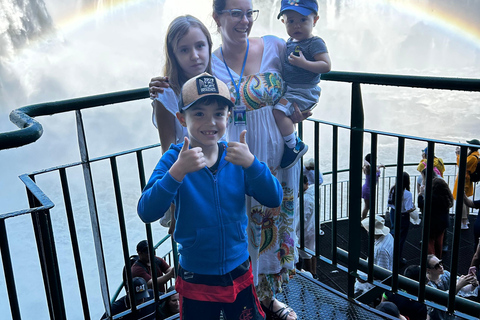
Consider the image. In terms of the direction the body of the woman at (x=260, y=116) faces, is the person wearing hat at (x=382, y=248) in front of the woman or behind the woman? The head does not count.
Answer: behind

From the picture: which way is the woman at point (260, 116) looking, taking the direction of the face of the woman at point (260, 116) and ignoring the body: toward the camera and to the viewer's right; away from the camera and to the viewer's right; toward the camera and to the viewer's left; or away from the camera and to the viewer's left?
toward the camera and to the viewer's right

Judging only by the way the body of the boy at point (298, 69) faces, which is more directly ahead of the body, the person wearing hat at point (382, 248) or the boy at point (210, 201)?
the boy

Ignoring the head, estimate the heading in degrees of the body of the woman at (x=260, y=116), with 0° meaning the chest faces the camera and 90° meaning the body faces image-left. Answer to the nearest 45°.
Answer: approximately 0°

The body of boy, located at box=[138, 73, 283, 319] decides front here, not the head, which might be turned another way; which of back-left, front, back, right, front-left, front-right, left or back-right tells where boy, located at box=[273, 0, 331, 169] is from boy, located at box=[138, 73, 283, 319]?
back-left

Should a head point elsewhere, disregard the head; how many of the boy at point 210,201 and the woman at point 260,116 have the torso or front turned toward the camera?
2

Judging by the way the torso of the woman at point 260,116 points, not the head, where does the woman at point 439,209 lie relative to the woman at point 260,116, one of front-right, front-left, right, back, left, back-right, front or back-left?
back-left

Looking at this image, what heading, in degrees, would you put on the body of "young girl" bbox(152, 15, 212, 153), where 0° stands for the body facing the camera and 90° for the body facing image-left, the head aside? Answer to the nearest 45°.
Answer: approximately 315°

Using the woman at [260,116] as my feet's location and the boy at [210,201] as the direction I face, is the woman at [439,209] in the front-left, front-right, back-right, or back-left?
back-left
